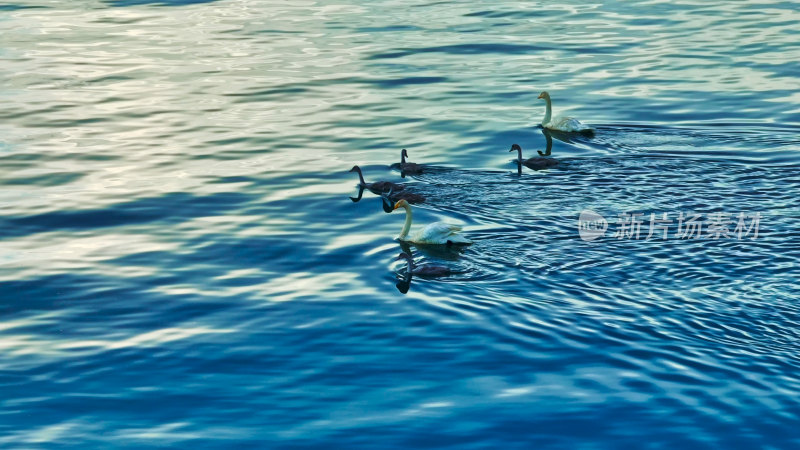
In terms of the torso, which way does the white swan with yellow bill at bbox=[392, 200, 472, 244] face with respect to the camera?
to the viewer's left

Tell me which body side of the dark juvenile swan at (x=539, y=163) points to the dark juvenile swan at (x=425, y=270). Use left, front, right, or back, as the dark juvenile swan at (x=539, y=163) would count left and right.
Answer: left

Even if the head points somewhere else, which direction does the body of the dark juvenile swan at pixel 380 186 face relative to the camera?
to the viewer's left

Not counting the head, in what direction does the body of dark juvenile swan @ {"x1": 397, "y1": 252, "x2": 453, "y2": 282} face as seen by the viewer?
to the viewer's left

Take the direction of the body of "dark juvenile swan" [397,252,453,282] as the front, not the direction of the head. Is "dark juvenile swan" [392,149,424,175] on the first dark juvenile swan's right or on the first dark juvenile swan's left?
on the first dark juvenile swan's right

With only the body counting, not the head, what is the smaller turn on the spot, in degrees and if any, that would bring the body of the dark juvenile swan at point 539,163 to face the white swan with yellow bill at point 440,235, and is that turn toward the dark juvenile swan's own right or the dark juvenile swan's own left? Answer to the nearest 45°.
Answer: approximately 90° to the dark juvenile swan's own left

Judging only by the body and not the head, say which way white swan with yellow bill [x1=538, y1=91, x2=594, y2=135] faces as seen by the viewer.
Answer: to the viewer's left

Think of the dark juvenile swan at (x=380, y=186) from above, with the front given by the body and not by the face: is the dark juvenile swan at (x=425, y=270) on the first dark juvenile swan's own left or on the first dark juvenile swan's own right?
on the first dark juvenile swan's own left

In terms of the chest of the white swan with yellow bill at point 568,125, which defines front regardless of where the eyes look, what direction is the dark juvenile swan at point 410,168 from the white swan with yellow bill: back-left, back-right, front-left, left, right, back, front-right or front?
front-left

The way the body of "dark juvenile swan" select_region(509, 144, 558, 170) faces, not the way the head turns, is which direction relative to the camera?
to the viewer's left

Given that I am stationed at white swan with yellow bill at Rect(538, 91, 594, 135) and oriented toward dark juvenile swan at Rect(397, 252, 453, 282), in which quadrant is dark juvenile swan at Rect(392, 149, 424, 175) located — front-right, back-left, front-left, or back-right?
front-right

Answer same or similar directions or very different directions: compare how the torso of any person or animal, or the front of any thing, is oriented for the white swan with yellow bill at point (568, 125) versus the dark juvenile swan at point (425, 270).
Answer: same or similar directions

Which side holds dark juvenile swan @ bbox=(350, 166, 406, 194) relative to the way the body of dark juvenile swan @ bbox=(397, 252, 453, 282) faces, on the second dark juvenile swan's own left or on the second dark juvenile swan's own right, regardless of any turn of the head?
on the second dark juvenile swan's own right

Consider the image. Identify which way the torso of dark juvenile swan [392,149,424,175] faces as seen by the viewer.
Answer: to the viewer's left

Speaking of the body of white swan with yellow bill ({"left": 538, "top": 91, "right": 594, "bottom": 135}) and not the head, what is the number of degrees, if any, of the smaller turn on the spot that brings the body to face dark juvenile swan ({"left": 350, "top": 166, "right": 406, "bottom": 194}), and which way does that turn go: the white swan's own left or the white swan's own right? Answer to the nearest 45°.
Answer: approximately 45° to the white swan's own left
